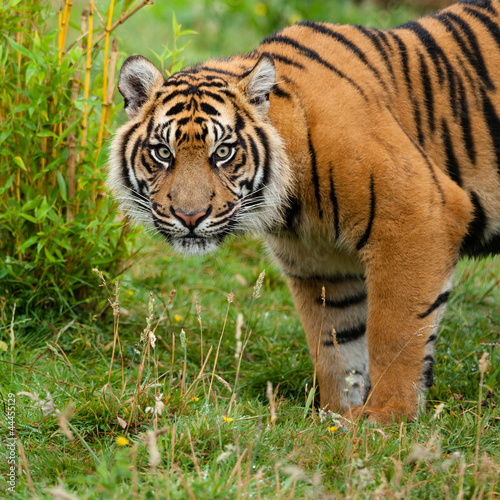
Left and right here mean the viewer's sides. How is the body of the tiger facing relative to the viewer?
facing the viewer and to the left of the viewer

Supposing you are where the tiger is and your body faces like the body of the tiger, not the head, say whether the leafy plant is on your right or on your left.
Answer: on your right

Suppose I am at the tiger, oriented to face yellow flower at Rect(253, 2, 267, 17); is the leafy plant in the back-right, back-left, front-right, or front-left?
front-left

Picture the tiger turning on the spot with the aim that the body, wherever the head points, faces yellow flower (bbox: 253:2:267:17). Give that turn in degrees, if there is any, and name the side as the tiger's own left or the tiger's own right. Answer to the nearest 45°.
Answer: approximately 135° to the tiger's own right

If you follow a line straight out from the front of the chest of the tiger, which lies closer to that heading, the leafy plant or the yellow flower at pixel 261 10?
the leafy plant
